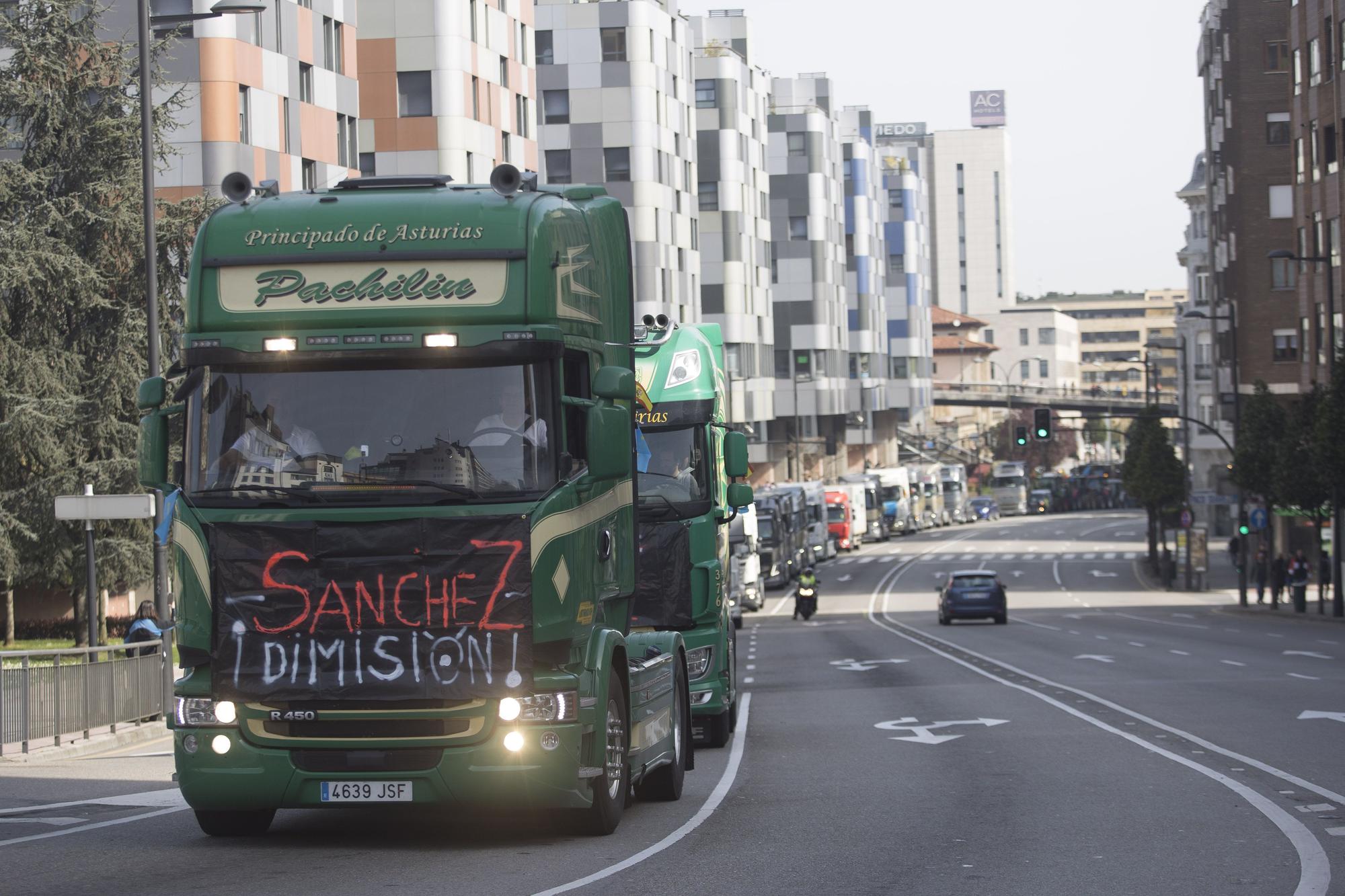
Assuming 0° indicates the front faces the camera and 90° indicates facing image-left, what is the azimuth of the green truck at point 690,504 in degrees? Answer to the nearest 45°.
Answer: approximately 0°

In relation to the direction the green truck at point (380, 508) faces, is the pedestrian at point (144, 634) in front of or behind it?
behind

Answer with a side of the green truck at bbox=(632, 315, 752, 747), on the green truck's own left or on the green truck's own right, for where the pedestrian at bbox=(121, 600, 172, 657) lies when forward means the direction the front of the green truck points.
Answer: on the green truck's own right

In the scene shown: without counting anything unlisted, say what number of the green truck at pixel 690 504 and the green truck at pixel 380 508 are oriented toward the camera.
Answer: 2

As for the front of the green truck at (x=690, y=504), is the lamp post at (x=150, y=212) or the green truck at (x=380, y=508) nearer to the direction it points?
the green truck

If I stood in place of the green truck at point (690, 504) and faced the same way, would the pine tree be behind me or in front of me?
behind

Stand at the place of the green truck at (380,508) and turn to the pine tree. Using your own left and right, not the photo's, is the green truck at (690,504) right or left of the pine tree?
right

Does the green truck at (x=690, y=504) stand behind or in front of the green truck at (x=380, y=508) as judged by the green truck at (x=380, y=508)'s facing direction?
behind

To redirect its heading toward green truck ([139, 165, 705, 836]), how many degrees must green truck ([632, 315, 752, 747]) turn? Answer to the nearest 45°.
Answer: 0° — it already faces it

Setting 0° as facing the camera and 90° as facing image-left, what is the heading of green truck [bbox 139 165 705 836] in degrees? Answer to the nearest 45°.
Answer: approximately 0°

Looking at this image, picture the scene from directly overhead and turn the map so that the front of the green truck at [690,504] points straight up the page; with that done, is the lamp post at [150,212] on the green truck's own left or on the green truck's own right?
on the green truck's own right
